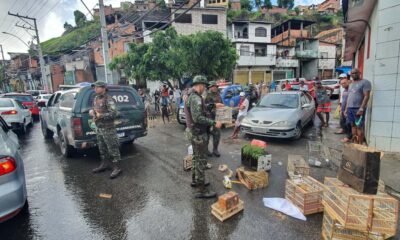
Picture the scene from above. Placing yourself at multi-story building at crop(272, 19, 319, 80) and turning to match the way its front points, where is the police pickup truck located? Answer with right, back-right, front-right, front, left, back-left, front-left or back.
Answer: front

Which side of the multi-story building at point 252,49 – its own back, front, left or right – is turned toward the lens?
front

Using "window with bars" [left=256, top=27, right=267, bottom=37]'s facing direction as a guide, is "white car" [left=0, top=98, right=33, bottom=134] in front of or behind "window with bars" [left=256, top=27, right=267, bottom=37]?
in front

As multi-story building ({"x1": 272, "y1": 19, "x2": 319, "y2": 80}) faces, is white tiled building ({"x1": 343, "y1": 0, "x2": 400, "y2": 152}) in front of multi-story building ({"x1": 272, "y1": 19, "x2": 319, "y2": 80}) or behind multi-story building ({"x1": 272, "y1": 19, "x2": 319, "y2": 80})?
in front

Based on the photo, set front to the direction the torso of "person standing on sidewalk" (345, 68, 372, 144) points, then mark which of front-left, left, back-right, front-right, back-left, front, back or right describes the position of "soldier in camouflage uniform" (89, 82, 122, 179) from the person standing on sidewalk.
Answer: front

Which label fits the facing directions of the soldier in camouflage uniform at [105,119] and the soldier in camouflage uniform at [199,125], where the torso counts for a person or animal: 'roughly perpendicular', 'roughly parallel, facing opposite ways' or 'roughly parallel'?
roughly perpendicular

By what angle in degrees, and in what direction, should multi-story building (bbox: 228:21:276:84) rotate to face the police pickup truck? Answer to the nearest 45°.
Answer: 0° — it already faces it

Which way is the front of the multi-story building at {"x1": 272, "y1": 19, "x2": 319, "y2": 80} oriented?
toward the camera

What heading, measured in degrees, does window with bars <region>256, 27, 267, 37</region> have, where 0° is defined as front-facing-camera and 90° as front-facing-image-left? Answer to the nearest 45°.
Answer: approximately 0°

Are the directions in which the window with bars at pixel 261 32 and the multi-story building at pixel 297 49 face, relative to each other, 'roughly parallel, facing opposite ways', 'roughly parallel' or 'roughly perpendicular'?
roughly parallel

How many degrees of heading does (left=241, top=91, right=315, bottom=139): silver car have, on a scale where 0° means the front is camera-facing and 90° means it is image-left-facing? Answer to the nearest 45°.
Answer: approximately 45°

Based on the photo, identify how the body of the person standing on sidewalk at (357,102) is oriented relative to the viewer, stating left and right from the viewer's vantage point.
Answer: facing the viewer and to the left of the viewer

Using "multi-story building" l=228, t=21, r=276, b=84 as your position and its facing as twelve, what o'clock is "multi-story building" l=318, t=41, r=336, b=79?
"multi-story building" l=318, t=41, r=336, b=79 is roughly at 8 o'clock from "multi-story building" l=228, t=21, r=276, b=84.
